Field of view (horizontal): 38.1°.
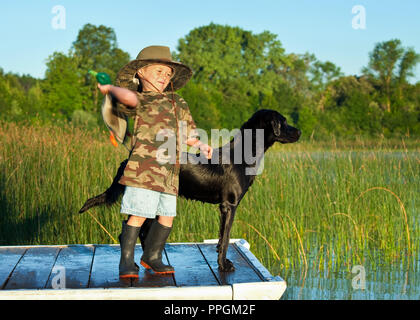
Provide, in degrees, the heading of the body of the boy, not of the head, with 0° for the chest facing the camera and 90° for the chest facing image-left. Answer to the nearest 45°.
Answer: approximately 315°

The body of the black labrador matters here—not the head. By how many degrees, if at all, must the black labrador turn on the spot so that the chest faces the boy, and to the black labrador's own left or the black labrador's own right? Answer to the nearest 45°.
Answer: approximately 135° to the black labrador's own right

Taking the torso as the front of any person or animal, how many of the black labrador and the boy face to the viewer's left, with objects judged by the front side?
0

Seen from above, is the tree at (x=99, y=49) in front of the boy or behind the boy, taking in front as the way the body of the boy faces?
behind

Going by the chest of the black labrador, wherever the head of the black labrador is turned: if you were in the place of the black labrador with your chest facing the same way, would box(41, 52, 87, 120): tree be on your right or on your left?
on your left

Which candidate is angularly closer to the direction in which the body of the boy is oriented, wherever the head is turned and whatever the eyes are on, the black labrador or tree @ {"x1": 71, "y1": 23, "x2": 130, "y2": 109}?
the black labrador

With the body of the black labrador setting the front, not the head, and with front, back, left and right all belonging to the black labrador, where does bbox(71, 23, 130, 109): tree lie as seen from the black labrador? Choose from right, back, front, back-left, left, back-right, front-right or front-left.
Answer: left

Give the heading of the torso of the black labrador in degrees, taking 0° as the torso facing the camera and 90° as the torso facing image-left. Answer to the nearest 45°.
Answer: approximately 270°
